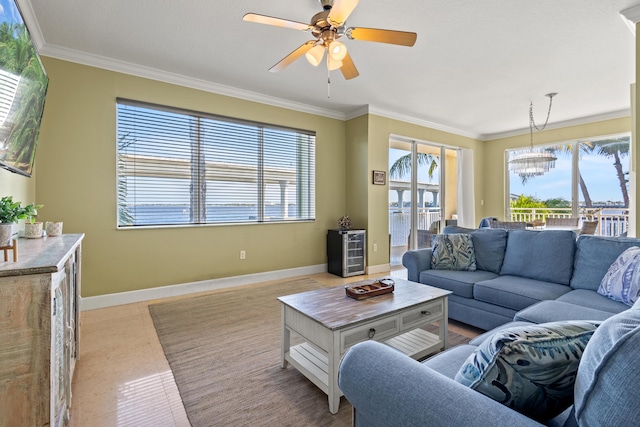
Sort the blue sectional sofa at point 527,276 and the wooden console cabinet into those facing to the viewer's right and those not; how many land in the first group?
1

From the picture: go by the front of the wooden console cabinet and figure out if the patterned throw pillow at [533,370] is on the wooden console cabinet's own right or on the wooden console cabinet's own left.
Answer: on the wooden console cabinet's own right

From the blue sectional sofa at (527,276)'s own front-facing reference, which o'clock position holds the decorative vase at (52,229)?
The decorative vase is roughly at 12 o'clock from the blue sectional sofa.

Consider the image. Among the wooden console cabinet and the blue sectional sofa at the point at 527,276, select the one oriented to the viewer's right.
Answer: the wooden console cabinet

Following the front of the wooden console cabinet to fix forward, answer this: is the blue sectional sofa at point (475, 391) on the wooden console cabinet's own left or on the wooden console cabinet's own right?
on the wooden console cabinet's own right

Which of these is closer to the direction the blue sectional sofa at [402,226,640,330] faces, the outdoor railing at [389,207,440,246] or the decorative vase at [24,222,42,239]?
the decorative vase

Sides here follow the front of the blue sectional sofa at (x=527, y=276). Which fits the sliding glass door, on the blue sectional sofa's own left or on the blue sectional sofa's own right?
on the blue sectional sofa's own right

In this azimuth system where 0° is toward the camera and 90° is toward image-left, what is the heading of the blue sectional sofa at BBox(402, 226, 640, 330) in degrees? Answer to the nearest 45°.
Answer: approximately 45°

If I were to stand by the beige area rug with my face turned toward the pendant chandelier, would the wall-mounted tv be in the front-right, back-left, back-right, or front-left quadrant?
back-left

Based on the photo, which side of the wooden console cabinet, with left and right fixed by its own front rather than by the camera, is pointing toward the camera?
right

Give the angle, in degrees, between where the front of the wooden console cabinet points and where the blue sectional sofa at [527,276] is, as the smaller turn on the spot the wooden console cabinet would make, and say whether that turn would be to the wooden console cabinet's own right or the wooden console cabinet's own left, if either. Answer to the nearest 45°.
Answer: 0° — it already faces it
